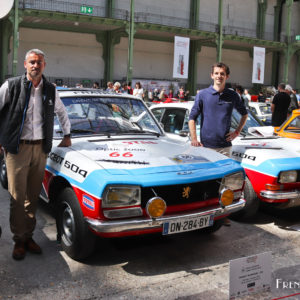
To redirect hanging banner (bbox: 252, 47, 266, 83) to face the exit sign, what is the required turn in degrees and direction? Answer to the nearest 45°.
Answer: approximately 45° to its right

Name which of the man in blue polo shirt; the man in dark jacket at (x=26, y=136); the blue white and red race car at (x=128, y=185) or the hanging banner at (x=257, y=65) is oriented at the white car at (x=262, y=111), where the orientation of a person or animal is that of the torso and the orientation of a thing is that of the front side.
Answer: the hanging banner

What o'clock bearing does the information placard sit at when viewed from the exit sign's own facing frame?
The information placard is roughly at 12 o'clock from the exit sign.

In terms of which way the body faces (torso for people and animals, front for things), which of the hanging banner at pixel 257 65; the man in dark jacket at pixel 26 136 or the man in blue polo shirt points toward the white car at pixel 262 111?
the hanging banner

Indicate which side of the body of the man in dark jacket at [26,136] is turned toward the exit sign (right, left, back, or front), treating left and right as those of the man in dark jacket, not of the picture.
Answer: back

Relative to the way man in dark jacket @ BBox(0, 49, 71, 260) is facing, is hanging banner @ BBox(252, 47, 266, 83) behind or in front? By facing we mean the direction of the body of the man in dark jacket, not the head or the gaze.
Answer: behind

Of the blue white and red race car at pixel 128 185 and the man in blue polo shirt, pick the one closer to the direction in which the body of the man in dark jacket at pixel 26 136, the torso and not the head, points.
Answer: the blue white and red race car

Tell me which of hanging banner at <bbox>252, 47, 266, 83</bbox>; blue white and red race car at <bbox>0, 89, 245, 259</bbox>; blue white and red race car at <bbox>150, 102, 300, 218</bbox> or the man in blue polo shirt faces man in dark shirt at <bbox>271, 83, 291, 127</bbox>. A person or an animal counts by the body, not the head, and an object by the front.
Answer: the hanging banner
